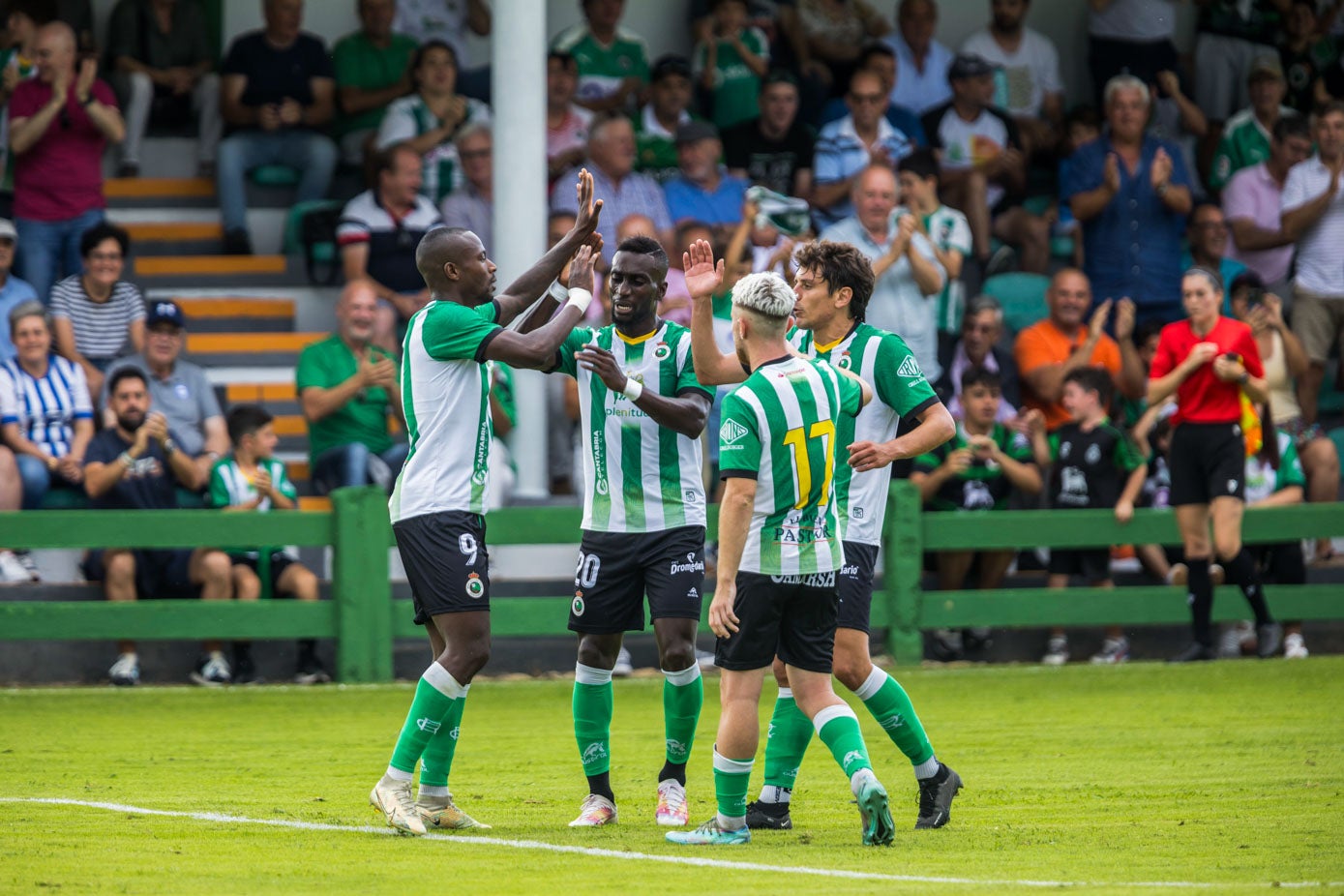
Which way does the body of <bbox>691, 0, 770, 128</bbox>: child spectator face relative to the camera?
toward the camera

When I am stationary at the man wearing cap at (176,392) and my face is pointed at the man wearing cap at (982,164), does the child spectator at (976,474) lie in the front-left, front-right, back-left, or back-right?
front-right

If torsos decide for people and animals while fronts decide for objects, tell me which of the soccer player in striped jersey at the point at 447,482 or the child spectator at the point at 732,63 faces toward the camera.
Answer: the child spectator

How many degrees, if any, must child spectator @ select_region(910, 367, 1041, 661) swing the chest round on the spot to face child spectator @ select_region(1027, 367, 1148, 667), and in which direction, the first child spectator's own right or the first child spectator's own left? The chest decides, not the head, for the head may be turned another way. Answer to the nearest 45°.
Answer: approximately 90° to the first child spectator's own left

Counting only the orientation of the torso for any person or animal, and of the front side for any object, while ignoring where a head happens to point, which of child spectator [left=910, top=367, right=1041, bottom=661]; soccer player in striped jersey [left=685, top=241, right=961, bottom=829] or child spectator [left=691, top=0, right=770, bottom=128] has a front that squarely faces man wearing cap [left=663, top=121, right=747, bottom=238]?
child spectator [left=691, top=0, right=770, bottom=128]

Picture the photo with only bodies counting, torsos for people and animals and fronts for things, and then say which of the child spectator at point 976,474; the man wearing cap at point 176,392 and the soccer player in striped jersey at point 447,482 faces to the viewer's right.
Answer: the soccer player in striped jersey

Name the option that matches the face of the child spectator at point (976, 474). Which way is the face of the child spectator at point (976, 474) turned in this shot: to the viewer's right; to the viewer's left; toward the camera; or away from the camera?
toward the camera

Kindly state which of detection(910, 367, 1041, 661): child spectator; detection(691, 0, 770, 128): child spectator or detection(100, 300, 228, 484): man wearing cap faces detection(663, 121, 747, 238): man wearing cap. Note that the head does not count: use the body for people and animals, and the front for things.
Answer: detection(691, 0, 770, 128): child spectator

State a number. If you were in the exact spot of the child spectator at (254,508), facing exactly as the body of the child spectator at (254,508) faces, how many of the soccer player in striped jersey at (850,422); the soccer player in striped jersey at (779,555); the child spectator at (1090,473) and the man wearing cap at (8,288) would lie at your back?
1

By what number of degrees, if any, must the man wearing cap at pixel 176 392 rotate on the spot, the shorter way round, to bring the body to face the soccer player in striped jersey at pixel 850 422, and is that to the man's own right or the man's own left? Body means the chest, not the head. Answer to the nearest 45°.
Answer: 0° — they already face them

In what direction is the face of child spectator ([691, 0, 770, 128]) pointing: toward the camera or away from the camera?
toward the camera

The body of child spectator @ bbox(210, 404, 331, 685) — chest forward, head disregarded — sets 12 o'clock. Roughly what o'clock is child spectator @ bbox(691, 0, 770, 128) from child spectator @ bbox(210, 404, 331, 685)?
child spectator @ bbox(691, 0, 770, 128) is roughly at 7 o'clock from child spectator @ bbox(210, 404, 331, 685).

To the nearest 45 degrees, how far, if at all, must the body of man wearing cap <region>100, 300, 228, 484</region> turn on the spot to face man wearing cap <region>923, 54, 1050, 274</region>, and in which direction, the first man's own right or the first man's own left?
approximately 90° to the first man's own left

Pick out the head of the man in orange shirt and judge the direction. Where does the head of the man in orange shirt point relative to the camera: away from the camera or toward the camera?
toward the camera

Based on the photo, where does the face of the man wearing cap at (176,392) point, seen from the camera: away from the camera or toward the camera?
toward the camera

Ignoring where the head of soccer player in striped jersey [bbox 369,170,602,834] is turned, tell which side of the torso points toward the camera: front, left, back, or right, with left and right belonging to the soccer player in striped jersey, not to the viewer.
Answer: right

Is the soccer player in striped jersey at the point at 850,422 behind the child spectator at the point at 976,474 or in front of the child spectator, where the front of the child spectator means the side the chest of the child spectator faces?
in front

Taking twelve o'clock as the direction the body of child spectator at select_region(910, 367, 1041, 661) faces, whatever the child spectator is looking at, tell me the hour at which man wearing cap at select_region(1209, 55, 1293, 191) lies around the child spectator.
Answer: The man wearing cap is roughly at 7 o'clock from the child spectator.
